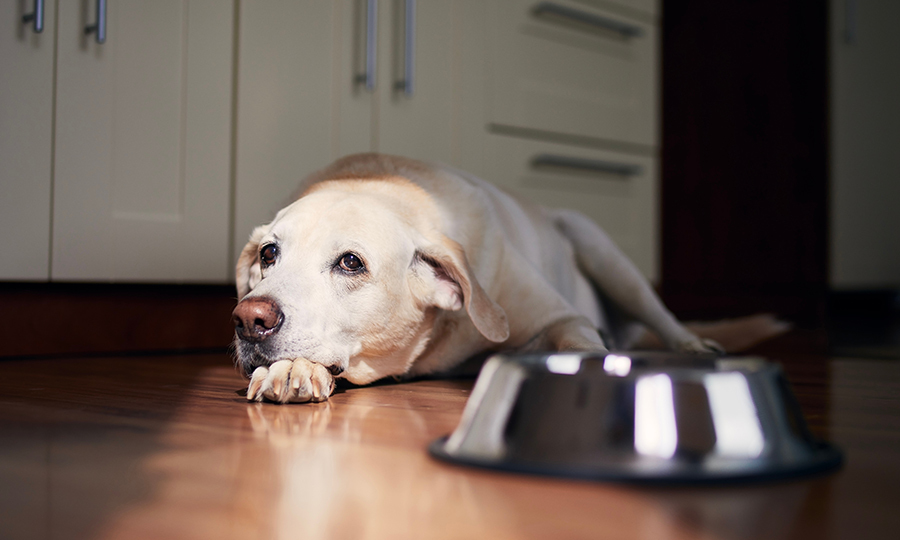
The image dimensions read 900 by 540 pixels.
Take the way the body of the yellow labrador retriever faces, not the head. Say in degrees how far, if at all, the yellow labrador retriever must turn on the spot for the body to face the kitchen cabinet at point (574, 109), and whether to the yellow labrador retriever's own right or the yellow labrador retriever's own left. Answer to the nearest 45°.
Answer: approximately 135° to the yellow labrador retriever's own right

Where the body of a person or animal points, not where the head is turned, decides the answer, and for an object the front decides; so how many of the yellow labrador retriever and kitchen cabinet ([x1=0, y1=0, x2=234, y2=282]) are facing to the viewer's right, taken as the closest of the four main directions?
0

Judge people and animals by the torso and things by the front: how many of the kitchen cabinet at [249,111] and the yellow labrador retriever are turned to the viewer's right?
0

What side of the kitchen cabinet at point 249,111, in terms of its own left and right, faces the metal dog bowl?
front

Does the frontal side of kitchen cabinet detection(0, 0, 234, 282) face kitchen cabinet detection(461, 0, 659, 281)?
no

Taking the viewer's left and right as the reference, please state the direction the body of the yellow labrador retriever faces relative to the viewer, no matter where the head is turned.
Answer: facing the viewer and to the left of the viewer

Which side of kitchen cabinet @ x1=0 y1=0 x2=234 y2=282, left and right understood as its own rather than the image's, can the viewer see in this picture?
front

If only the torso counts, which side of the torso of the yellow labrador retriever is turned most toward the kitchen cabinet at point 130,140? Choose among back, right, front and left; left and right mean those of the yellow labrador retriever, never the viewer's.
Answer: right
